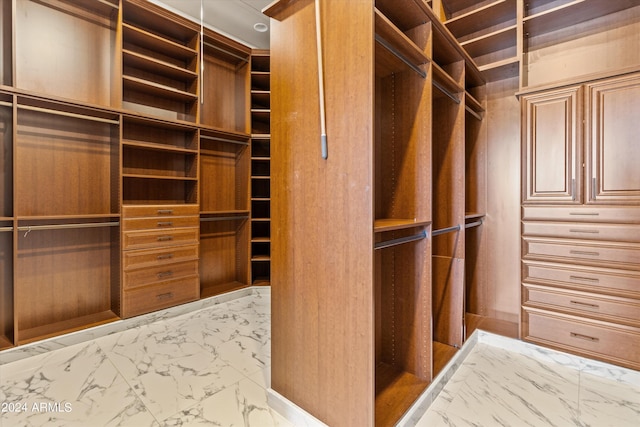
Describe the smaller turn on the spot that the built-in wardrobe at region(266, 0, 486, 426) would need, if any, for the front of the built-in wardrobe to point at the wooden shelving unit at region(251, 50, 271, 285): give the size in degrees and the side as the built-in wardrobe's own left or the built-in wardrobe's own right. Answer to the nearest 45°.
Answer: approximately 180°

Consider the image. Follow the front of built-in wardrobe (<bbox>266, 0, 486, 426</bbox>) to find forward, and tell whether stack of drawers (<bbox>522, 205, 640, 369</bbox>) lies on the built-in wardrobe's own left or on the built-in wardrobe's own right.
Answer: on the built-in wardrobe's own left

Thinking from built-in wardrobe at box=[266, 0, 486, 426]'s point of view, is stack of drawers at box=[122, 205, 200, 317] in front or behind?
behind

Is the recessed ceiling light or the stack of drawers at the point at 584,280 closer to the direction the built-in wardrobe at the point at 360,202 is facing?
the stack of drawers

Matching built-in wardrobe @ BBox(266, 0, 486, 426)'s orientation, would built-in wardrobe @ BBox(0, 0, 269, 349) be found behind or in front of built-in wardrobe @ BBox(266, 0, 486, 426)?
behind

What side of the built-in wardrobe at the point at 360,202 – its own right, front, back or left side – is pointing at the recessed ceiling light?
back

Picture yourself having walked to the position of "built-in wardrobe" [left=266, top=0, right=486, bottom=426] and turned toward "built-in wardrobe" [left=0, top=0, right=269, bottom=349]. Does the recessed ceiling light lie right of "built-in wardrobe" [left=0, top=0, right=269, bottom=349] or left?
right

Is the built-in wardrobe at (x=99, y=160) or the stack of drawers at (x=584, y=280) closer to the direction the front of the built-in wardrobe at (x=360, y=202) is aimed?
the stack of drawers

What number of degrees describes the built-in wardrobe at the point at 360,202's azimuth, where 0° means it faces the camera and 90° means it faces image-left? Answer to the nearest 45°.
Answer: approximately 315°
